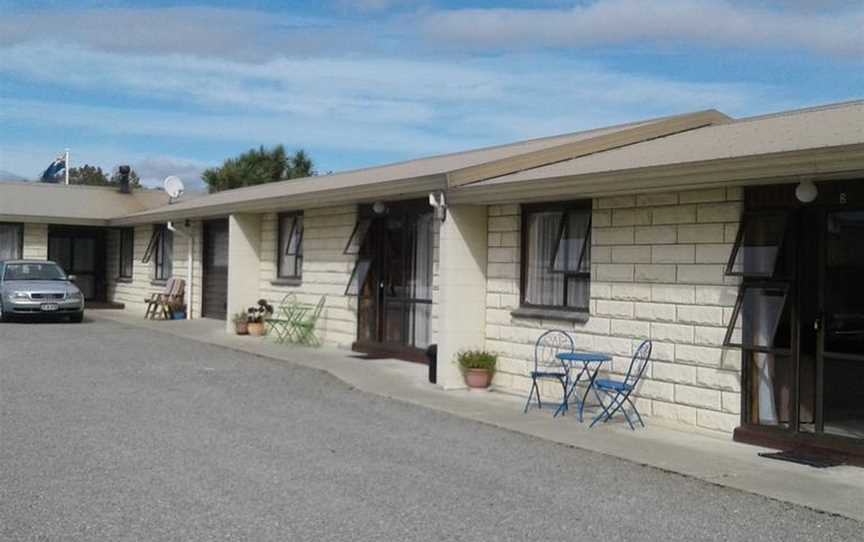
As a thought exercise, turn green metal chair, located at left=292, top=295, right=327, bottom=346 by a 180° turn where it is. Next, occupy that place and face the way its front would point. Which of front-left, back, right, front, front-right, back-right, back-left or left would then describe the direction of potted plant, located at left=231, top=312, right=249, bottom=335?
back-left

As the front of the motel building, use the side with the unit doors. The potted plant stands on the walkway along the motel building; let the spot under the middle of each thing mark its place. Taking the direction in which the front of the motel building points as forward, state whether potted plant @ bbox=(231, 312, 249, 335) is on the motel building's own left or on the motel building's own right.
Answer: on the motel building's own right

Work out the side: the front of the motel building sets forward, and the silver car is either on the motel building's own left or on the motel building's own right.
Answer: on the motel building's own right

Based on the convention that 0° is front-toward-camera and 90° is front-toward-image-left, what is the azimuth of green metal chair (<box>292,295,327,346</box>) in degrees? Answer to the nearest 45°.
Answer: approximately 90°

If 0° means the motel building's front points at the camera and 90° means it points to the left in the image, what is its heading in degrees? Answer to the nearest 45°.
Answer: approximately 45°
